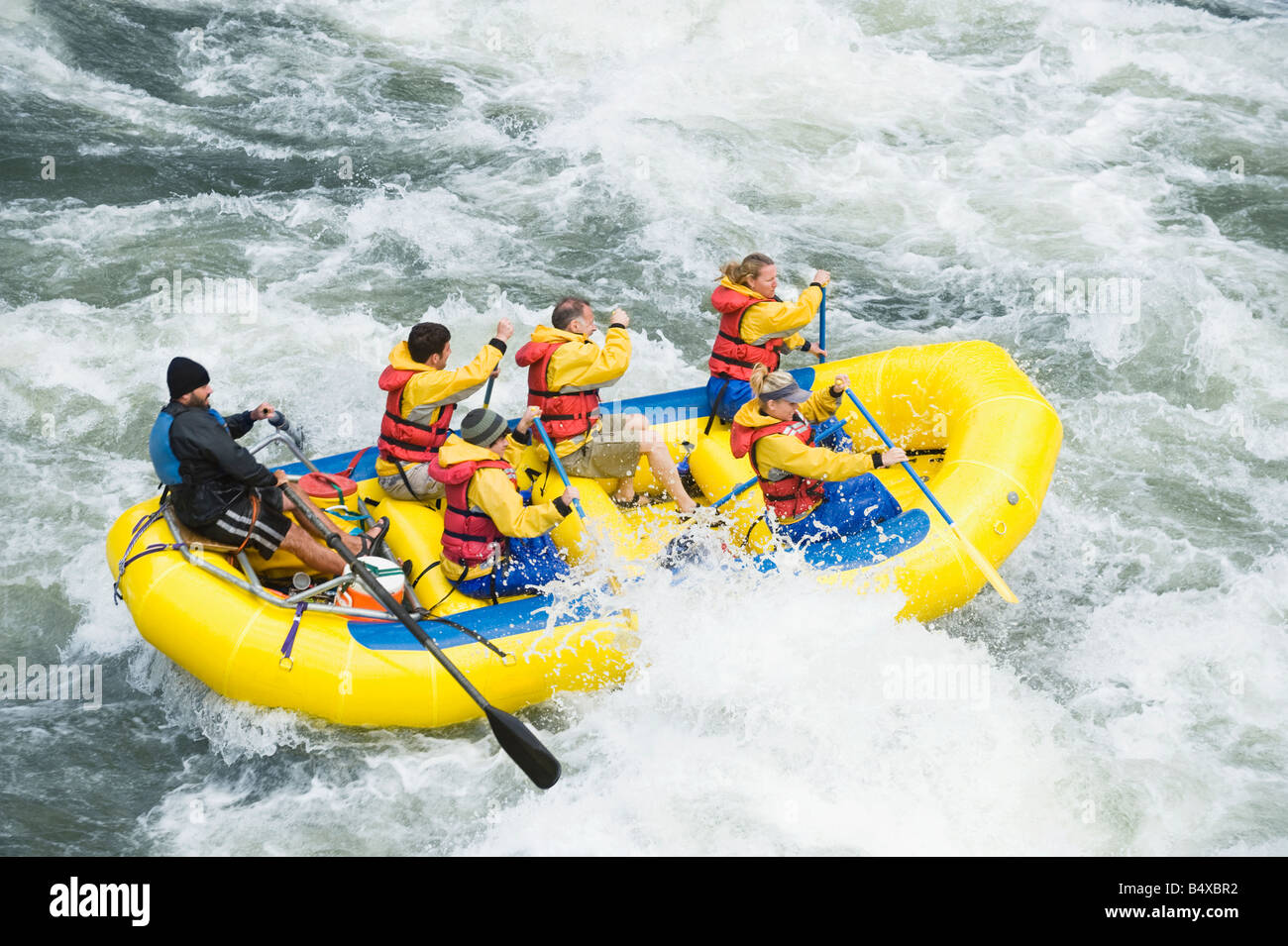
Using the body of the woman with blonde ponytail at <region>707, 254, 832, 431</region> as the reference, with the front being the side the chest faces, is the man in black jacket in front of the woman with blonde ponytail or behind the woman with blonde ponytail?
behind

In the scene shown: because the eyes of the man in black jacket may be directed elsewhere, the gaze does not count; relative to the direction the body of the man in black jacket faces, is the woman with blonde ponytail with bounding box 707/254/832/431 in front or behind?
in front

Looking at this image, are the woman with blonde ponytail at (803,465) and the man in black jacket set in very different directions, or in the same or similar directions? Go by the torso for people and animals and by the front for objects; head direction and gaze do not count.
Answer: same or similar directions

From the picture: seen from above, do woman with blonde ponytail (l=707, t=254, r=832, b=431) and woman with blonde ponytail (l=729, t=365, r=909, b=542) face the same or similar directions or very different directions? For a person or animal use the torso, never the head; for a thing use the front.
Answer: same or similar directions

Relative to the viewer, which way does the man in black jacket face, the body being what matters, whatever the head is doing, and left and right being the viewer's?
facing to the right of the viewer

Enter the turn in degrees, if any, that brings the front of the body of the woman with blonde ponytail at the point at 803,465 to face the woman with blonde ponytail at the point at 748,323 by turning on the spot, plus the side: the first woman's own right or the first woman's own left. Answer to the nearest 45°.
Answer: approximately 135° to the first woman's own left

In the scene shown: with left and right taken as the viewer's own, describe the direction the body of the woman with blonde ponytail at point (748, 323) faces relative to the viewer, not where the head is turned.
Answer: facing to the right of the viewer

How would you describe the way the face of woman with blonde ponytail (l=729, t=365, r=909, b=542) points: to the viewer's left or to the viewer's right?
to the viewer's right

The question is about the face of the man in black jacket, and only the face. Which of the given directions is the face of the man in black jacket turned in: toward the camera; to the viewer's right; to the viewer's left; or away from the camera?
to the viewer's right

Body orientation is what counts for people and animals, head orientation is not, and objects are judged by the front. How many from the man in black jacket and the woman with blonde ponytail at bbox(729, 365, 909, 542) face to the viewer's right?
2

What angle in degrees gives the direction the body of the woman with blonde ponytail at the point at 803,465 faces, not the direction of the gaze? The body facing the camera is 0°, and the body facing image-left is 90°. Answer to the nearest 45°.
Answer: approximately 270°

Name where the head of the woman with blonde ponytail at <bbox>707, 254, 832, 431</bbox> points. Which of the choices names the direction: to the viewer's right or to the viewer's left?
to the viewer's right

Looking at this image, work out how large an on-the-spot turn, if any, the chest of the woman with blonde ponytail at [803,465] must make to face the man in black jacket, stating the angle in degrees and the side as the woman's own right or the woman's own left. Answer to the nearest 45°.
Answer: approximately 135° to the woman's own right

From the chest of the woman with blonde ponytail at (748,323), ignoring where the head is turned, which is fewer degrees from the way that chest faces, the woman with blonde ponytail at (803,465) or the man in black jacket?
the woman with blonde ponytail

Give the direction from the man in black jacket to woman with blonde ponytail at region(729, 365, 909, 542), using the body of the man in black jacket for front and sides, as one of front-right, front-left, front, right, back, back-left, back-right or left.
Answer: front
